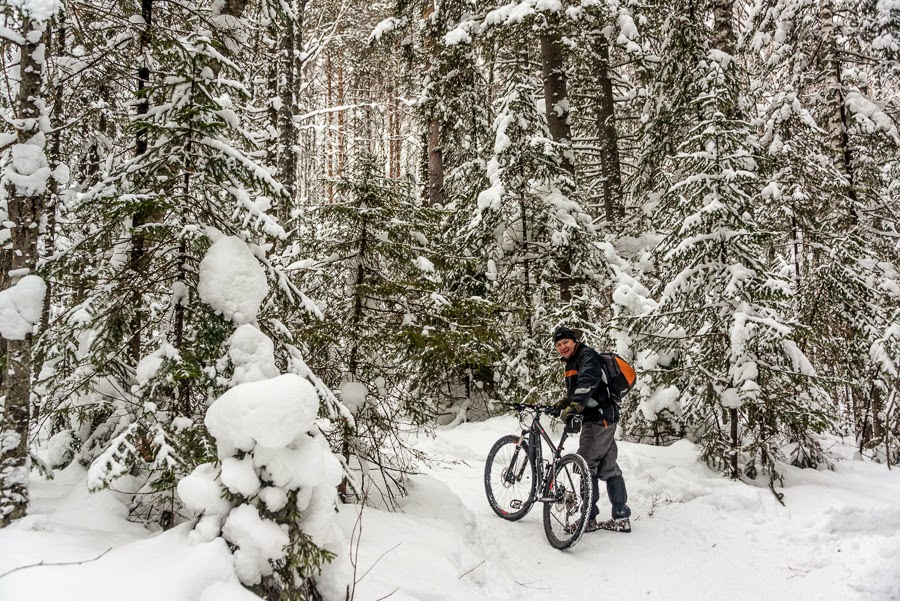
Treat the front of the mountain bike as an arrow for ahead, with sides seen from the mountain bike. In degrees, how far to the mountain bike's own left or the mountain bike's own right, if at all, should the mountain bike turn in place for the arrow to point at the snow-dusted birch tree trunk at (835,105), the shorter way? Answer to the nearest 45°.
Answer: approximately 90° to the mountain bike's own right

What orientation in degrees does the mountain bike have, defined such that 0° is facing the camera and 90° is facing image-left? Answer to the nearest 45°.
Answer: approximately 135°

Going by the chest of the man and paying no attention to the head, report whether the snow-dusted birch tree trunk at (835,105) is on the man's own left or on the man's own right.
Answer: on the man's own right

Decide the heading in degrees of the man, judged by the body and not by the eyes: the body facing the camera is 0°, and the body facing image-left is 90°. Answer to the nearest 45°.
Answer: approximately 90°

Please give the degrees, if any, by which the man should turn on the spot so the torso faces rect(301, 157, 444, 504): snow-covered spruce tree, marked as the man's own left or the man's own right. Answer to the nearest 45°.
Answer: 0° — they already face it

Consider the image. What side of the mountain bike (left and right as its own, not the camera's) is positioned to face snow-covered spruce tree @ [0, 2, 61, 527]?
left

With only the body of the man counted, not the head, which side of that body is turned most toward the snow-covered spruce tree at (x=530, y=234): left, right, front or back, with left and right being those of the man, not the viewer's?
right
